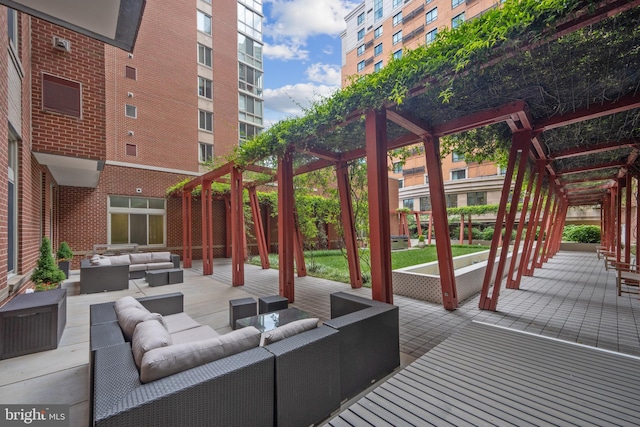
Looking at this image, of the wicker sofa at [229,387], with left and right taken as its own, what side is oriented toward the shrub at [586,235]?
front

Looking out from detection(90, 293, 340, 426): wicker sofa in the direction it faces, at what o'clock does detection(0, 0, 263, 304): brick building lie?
The brick building is roughly at 10 o'clock from the wicker sofa.

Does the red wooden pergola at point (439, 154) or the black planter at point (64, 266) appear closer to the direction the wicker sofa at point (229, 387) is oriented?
the red wooden pergola

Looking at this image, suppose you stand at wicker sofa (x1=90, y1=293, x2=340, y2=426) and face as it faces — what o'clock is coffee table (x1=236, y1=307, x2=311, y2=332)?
The coffee table is roughly at 1 o'clock from the wicker sofa.

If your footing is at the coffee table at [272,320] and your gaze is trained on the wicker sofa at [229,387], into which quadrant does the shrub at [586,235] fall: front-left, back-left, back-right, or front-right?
back-left

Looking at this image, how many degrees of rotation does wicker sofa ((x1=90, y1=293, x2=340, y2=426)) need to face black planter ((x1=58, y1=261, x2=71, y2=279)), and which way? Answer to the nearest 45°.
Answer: approximately 90° to its left

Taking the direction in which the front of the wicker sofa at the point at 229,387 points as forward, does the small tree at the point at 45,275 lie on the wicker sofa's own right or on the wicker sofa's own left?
on the wicker sofa's own left

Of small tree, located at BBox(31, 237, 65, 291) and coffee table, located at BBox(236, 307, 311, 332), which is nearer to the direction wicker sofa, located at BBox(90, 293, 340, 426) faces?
the coffee table

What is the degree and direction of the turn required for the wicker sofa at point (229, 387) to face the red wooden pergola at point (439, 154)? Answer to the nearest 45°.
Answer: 0° — it already faces it

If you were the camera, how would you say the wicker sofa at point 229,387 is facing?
facing away from the viewer and to the right of the viewer
